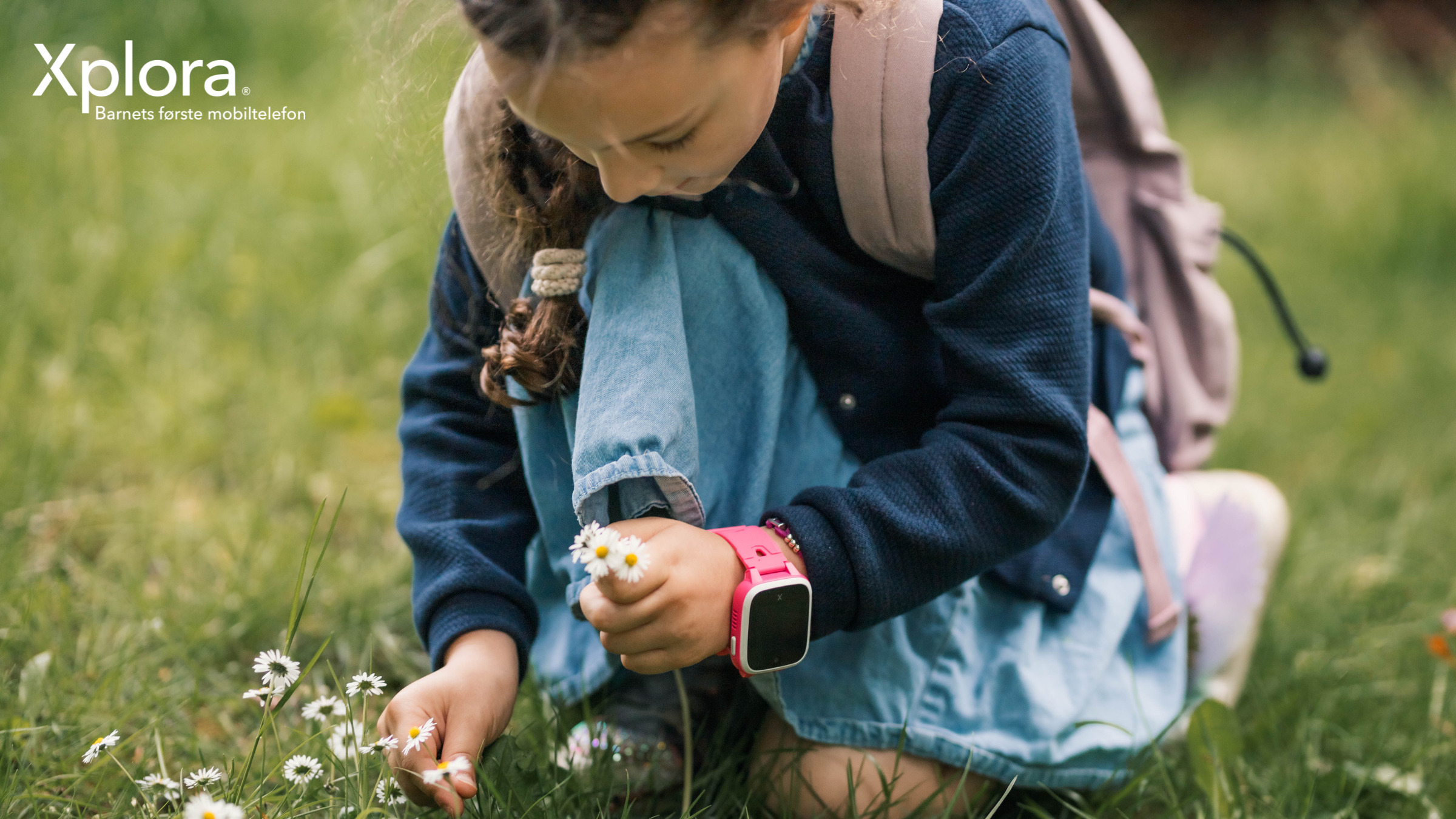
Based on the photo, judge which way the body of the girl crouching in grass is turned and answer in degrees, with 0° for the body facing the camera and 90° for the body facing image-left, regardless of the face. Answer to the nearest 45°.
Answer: approximately 45°
